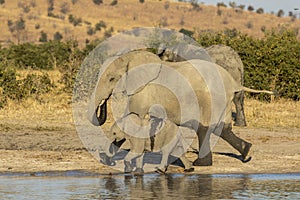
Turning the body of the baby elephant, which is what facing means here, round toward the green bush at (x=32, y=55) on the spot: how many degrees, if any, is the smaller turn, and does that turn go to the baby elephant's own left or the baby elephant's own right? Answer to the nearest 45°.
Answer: approximately 90° to the baby elephant's own right

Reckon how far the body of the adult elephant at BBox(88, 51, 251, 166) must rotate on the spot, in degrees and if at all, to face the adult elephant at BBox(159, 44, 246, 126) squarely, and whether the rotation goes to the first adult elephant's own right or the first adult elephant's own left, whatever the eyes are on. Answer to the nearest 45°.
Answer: approximately 90° to the first adult elephant's own right

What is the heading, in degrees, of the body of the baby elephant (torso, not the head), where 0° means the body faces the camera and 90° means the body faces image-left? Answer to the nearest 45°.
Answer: approximately 90°

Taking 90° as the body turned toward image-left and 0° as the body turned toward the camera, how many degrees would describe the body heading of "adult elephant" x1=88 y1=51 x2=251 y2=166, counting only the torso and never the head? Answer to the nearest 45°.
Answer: approximately 90°

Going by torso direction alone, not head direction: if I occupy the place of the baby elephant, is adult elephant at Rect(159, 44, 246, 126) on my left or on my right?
on my right

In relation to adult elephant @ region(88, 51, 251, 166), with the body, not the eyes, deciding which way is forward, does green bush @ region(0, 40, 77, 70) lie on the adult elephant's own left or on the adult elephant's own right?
on the adult elephant's own right
